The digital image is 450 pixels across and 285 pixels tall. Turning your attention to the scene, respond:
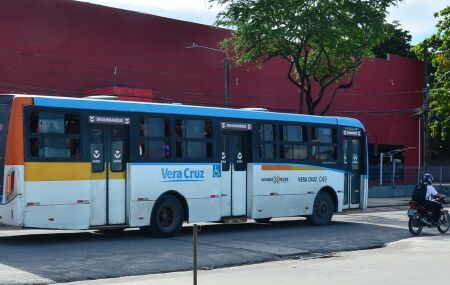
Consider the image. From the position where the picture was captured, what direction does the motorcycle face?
facing away from the viewer and to the right of the viewer

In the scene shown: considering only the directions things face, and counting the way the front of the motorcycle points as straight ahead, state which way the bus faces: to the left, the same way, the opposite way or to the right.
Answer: the same way

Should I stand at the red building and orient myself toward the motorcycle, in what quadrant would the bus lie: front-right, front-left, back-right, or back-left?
front-right

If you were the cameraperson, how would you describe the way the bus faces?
facing away from the viewer and to the right of the viewer

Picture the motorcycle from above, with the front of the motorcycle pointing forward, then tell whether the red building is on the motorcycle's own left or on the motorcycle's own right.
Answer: on the motorcycle's own left

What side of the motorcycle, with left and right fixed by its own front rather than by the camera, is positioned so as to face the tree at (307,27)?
left

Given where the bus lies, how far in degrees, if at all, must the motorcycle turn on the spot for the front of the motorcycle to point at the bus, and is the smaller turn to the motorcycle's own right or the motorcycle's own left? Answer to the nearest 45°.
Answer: approximately 180°

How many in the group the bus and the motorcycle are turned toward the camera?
0

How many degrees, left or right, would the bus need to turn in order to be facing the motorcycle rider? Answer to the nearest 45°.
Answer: approximately 45° to its right
